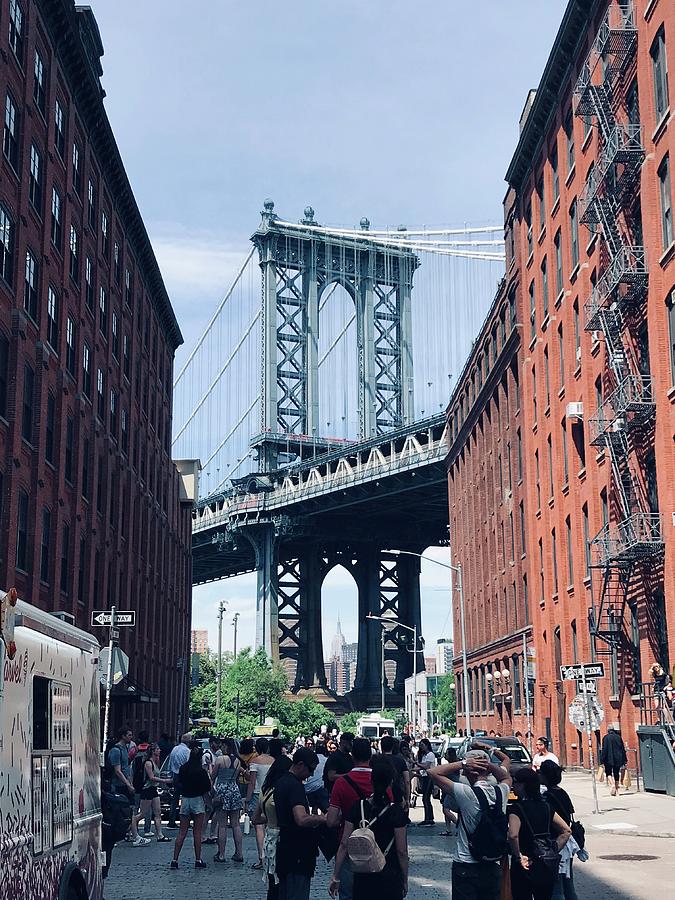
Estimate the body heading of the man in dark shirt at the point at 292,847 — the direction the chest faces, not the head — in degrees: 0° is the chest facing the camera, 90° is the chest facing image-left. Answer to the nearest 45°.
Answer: approximately 270°

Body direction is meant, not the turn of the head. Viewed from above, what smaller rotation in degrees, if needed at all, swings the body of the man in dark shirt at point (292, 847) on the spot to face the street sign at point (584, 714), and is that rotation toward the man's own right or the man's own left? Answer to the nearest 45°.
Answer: approximately 90° to the man's own left

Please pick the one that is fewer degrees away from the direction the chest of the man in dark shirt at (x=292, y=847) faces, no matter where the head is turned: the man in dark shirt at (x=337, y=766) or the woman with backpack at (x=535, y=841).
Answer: the woman with backpack

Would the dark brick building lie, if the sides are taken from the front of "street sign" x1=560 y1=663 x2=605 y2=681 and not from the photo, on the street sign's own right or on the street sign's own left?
on the street sign's own right

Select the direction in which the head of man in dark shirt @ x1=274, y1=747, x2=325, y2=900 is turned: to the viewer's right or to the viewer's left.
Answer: to the viewer's right

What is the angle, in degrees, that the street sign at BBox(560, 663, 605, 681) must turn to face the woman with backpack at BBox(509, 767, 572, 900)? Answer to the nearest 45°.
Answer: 0° — it already faces them

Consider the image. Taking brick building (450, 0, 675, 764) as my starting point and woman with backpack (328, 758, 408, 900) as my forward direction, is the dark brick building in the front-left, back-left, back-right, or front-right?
front-right

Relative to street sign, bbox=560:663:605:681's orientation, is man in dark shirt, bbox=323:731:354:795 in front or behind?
in front

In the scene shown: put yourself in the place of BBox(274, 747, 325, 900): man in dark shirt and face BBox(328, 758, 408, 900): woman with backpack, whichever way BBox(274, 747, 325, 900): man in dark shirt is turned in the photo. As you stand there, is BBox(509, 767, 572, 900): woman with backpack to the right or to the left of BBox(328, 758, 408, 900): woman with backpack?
left

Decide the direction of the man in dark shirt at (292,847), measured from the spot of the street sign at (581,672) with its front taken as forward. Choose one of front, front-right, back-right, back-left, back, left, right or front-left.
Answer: front

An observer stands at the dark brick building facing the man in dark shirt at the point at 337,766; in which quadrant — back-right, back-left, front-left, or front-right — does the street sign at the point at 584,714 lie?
front-left

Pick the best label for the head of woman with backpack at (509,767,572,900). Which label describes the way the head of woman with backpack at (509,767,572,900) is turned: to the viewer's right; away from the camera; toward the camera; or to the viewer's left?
away from the camera
